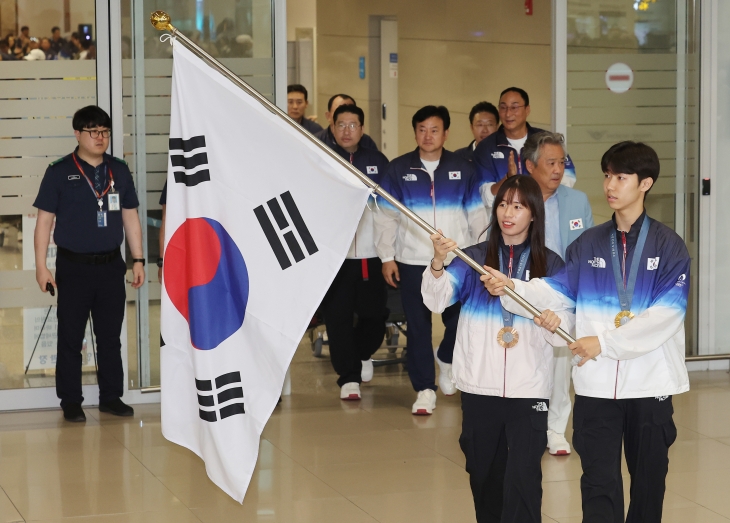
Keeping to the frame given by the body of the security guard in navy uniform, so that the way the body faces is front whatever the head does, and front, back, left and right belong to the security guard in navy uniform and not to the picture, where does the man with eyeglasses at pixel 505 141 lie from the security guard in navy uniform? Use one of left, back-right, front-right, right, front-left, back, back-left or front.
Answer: front-left

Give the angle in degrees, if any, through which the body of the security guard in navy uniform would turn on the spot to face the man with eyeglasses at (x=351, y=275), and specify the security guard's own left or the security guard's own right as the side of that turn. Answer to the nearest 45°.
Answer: approximately 45° to the security guard's own left

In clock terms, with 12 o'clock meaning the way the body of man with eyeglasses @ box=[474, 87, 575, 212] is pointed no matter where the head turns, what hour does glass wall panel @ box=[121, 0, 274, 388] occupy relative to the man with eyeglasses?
The glass wall panel is roughly at 3 o'clock from the man with eyeglasses.

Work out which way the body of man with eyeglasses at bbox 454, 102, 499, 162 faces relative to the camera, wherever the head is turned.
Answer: toward the camera

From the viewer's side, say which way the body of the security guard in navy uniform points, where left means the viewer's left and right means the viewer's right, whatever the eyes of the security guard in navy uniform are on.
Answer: facing the viewer and to the right of the viewer

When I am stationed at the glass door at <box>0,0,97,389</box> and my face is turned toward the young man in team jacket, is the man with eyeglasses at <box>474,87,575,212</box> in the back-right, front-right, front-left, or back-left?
front-left

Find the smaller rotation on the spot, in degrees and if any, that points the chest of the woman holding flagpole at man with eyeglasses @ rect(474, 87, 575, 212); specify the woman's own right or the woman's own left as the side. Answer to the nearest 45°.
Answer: approximately 180°

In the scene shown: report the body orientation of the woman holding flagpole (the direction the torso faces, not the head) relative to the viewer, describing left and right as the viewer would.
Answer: facing the viewer

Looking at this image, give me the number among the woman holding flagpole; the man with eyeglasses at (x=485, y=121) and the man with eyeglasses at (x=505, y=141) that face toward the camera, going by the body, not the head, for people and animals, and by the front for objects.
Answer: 3

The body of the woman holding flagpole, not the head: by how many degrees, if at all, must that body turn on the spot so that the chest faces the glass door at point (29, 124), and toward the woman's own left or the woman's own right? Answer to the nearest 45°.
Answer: approximately 135° to the woman's own right

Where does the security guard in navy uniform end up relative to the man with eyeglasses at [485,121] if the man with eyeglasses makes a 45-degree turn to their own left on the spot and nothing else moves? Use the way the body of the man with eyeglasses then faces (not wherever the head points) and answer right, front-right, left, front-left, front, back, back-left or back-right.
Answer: right

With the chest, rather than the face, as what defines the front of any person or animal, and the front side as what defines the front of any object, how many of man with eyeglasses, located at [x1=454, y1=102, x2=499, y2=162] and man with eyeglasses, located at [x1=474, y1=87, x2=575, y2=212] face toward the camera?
2

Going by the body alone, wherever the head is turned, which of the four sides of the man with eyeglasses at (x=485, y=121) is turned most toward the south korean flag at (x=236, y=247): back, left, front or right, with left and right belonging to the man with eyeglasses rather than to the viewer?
front

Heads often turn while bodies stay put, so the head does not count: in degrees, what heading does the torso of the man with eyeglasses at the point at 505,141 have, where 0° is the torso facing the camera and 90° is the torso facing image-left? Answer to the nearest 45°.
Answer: approximately 0°

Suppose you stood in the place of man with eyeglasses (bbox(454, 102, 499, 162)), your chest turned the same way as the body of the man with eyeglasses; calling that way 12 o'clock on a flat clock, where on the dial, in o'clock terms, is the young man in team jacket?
The young man in team jacket is roughly at 12 o'clock from the man with eyeglasses.

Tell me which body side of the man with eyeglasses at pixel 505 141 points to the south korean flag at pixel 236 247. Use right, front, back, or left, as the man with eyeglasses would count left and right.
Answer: front

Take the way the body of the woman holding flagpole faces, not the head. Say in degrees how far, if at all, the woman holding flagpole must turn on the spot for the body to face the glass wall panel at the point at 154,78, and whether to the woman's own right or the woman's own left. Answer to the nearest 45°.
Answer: approximately 135° to the woman's own right
